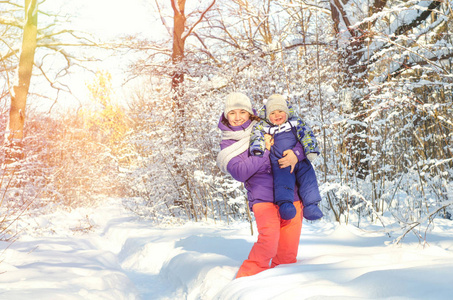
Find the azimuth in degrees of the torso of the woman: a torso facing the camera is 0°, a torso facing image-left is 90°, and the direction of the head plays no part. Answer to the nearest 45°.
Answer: approximately 315°

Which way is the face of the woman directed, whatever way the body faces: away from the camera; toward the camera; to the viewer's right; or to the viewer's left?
toward the camera
